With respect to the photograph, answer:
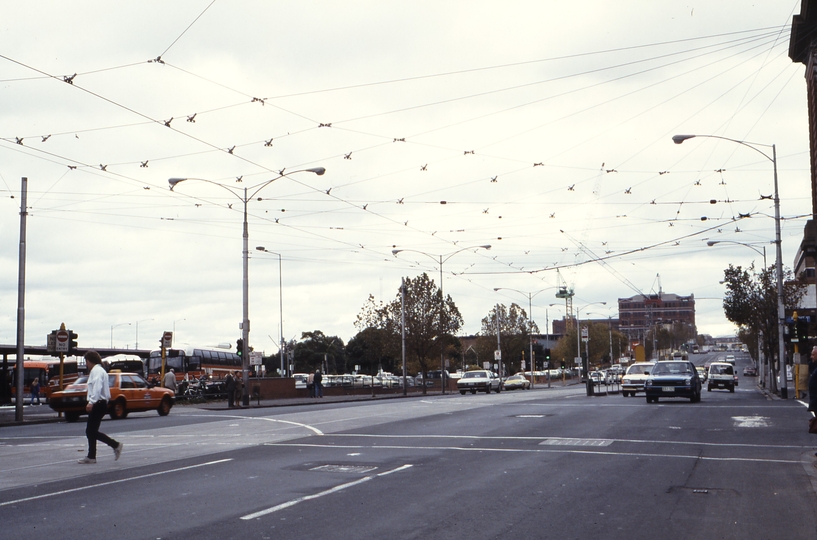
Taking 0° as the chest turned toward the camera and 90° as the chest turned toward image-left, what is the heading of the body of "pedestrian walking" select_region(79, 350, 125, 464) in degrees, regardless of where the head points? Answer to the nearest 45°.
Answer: approximately 90°

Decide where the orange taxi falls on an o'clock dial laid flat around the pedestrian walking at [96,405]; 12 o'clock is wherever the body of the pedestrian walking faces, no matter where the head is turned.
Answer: The orange taxi is roughly at 3 o'clock from the pedestrian walking.

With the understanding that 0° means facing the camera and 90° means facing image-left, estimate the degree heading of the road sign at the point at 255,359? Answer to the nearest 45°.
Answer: approximately 0°

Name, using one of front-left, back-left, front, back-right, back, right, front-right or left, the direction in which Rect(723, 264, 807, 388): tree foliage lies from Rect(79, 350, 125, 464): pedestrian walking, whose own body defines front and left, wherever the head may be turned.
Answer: back-right

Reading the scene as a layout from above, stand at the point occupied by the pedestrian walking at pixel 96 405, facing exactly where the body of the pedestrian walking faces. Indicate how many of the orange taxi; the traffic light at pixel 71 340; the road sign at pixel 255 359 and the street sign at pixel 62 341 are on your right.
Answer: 4

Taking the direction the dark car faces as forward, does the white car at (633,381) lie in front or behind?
behind

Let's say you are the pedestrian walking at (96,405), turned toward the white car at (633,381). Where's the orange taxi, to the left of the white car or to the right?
left

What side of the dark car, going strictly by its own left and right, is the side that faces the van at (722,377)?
back
